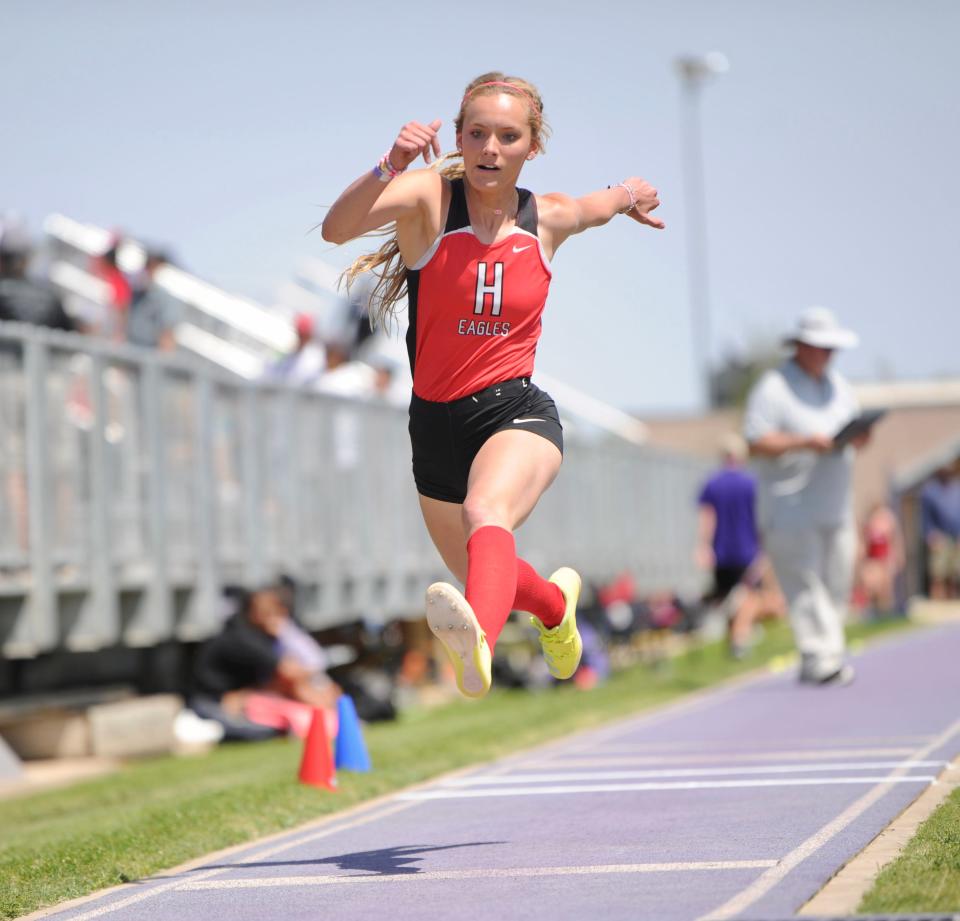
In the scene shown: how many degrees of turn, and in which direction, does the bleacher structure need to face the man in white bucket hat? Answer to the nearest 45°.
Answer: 0° — it already faces them

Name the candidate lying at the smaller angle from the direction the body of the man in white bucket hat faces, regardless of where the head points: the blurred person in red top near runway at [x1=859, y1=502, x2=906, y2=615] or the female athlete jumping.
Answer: the female athlete jumping

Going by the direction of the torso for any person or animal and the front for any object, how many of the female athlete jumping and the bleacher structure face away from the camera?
0

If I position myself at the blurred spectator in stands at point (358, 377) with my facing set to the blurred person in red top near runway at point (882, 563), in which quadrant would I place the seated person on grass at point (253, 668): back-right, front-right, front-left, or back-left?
back-right

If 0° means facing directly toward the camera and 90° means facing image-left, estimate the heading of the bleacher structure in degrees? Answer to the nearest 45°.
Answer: approximately 315°

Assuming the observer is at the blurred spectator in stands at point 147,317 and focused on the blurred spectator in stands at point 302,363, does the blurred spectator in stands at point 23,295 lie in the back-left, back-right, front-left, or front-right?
back-right

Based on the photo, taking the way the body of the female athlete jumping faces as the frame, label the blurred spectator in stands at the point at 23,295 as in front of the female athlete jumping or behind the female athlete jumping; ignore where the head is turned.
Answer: behind

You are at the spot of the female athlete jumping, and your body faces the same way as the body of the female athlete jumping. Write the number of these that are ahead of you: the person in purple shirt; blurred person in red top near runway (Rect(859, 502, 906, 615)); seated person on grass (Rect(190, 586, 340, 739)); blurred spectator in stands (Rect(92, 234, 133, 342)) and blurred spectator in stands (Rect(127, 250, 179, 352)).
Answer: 0

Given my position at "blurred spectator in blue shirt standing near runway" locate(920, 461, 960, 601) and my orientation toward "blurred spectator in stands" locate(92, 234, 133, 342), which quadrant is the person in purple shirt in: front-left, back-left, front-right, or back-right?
front-left

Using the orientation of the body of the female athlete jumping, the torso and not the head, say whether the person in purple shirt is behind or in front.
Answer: behind

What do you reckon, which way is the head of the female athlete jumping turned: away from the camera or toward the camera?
toward the camera

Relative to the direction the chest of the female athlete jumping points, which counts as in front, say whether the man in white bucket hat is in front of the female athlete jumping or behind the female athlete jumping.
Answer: behind

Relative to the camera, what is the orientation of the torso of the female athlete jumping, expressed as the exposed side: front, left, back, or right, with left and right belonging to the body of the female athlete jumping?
front
